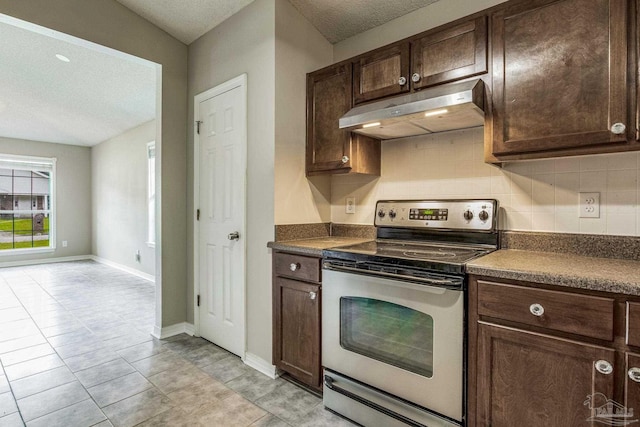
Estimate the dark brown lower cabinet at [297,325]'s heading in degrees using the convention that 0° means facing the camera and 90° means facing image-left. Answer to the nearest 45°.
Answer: approximately 45°

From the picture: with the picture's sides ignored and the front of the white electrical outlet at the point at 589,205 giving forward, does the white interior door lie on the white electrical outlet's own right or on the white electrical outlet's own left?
on the white electrical outlet's own right

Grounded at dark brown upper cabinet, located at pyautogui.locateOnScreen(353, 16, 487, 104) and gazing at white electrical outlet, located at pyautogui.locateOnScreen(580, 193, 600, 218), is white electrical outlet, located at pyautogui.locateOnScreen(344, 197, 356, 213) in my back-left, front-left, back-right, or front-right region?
back-left

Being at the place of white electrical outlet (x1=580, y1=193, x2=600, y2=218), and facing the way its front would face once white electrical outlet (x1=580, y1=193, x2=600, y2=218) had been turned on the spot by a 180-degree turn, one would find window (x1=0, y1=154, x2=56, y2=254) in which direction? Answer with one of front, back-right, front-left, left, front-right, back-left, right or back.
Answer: left

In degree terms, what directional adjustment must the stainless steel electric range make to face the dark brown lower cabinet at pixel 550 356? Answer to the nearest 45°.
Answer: approximately 90° to its left

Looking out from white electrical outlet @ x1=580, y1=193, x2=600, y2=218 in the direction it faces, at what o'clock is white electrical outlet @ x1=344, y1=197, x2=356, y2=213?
white electrical outlet @ x1=344, y1=197, x2=356, y2=213 is roughly at 3 o'clock from white electrical outlet @ x1=580, y1=193, x2=600, y2=218.

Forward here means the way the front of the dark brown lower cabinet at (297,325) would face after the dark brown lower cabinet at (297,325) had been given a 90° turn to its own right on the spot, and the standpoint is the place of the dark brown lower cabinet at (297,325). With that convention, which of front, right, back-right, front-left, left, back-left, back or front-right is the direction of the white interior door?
front

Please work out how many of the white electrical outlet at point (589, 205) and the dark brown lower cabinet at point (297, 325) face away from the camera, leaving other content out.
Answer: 0
